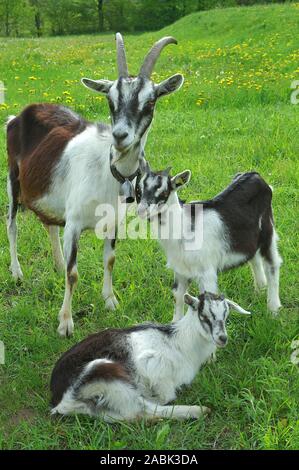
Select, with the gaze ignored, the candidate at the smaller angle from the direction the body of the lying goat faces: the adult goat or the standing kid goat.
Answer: the standing kid goat

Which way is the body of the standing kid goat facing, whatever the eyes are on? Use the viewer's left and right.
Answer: facing the viewer and to the left of the viewer

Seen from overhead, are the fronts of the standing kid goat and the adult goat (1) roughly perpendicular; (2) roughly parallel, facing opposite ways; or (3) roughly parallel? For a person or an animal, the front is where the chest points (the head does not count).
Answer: roughly perpendicular

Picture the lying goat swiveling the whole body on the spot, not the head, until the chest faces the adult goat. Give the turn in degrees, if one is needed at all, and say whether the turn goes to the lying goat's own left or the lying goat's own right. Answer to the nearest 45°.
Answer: approximately 90° to the lying goat's own left

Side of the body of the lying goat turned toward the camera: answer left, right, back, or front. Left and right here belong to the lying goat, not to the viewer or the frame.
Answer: right

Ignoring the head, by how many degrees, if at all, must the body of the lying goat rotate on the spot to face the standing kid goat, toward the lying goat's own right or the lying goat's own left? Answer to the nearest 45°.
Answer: approximately 45° to the lying goat's own left

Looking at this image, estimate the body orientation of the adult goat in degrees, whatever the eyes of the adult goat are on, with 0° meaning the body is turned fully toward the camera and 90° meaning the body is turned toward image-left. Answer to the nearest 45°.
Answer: approximately 315°

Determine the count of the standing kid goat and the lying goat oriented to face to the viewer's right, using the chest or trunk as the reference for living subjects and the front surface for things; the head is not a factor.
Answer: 1
